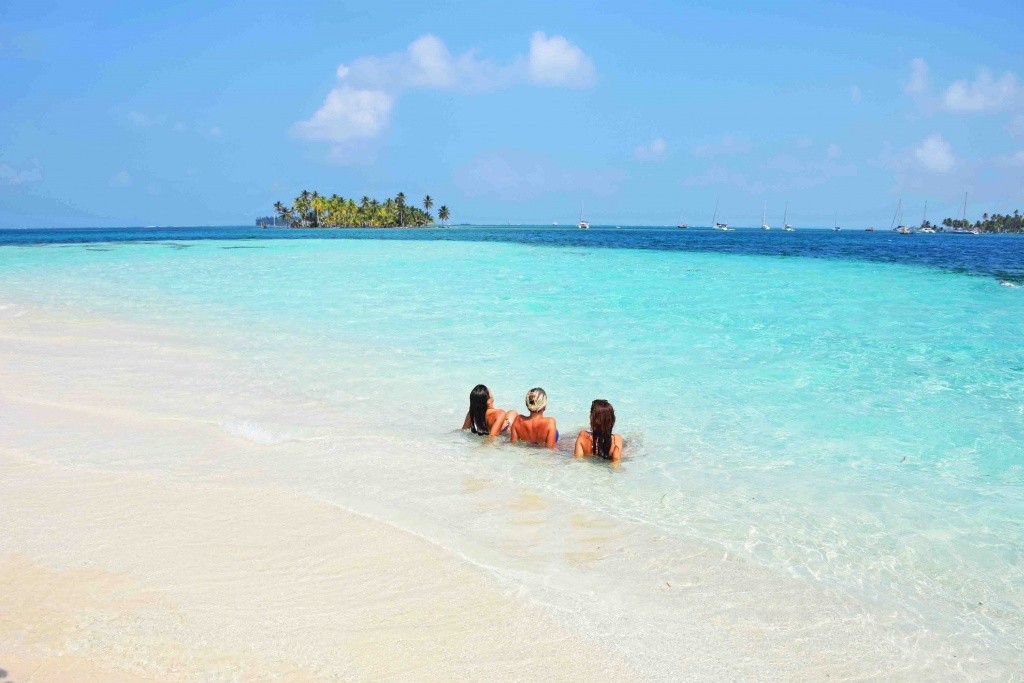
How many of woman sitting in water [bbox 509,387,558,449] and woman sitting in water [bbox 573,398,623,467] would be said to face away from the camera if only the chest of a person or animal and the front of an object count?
2

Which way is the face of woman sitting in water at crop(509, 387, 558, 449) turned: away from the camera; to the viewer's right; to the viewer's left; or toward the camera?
away from the camera

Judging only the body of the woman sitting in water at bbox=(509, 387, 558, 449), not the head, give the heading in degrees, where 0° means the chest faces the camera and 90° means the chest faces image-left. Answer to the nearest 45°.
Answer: approximately 180°

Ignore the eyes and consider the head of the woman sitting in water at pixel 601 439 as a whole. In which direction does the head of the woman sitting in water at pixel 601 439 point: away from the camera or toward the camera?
away from the camera

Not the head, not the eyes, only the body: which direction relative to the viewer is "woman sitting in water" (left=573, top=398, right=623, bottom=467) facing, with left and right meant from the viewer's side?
facing away from the viewer
